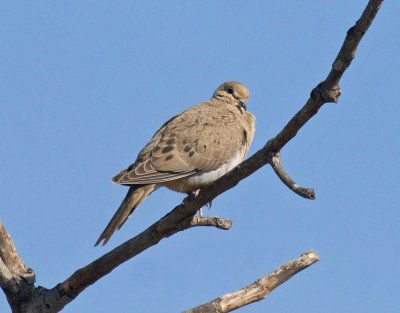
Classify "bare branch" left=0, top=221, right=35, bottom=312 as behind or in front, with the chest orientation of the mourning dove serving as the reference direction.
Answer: behind

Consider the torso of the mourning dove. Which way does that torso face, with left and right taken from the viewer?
facing to the right of the viewer
